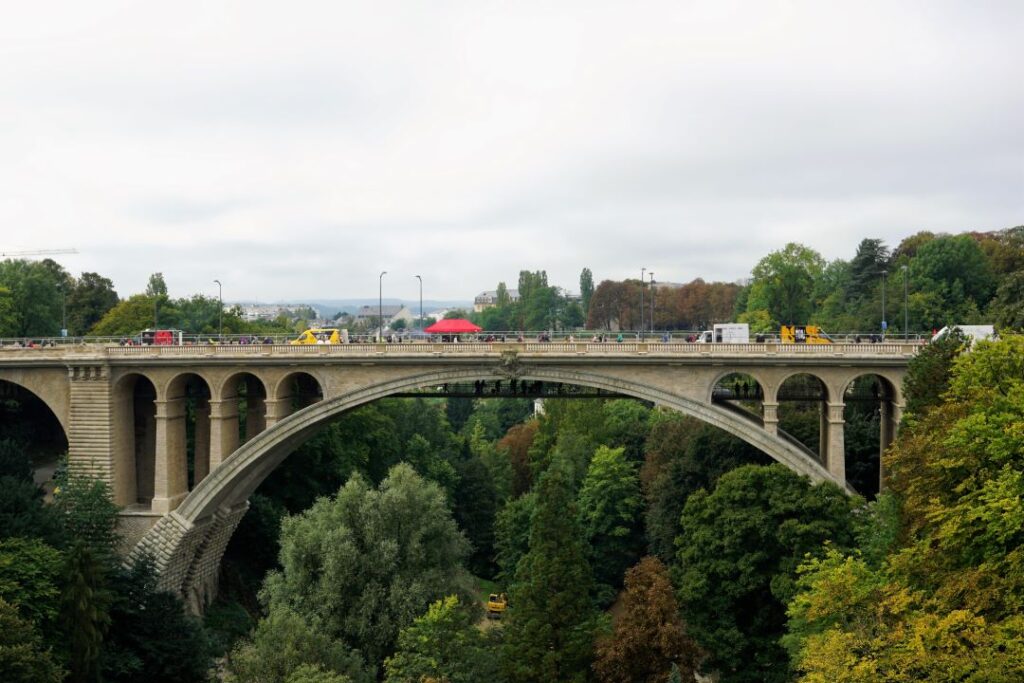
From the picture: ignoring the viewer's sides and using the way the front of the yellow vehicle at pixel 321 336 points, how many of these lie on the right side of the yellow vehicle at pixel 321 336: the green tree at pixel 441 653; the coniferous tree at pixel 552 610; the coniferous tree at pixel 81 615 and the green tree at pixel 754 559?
0

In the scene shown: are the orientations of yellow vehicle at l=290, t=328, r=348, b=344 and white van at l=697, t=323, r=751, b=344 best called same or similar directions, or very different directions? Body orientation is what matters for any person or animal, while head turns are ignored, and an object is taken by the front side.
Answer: same or similar directions

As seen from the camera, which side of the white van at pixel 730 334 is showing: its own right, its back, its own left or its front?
left

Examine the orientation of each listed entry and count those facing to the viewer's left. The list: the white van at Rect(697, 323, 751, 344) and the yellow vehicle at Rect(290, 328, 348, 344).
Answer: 2

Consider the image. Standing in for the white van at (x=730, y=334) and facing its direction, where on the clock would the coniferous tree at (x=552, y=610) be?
The coniferous tree is roughly at 10 o'clock from the white van.

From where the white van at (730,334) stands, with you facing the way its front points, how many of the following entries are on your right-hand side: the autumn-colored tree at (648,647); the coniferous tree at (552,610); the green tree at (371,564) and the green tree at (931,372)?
0

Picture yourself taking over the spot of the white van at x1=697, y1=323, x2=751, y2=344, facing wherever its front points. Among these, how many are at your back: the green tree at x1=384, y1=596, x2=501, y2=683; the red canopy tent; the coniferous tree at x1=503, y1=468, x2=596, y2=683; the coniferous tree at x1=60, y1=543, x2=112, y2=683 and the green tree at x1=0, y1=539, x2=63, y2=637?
0

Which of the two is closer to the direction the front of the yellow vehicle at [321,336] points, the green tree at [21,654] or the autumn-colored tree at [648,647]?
the green tree

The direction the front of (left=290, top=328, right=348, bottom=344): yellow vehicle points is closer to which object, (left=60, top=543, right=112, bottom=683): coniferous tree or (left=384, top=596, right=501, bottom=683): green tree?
the coniferous tree

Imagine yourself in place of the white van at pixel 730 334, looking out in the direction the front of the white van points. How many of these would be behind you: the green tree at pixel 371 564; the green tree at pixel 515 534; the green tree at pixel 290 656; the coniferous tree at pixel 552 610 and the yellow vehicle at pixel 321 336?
0

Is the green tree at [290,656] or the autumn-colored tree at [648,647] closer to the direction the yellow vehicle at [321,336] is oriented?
the green tree

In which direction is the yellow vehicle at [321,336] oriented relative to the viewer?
to the viewer's left

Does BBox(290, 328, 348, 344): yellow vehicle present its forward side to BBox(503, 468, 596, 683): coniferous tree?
no

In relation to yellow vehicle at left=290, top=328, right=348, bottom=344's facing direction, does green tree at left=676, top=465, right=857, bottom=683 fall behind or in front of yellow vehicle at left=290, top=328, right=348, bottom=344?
behind

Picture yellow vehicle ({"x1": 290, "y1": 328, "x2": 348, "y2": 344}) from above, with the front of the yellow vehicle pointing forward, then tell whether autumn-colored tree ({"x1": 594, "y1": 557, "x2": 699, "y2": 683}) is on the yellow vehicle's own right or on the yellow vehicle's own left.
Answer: on the yellow vehicle's own left

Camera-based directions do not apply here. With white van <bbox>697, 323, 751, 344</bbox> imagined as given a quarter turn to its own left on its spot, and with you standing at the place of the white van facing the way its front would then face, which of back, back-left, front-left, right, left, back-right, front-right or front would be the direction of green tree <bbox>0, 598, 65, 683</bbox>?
front-right

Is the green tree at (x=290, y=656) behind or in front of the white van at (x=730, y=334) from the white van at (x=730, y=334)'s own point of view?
in front

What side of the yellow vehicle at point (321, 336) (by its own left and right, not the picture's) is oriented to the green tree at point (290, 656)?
left

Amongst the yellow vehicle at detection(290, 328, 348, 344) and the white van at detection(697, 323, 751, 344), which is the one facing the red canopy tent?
the white van

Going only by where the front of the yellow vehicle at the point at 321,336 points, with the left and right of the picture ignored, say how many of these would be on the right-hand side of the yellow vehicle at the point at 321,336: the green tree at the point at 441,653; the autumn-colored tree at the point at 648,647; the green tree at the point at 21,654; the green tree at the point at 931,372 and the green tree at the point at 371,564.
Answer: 0

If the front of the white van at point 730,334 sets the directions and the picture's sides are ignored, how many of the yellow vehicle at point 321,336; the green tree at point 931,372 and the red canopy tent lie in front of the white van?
2

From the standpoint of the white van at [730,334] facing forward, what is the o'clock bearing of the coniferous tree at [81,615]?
The coniferous tree is roughly at 11 o'clock from the white van.

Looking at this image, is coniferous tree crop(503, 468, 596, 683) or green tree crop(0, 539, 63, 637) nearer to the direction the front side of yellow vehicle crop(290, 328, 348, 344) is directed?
the green tree
